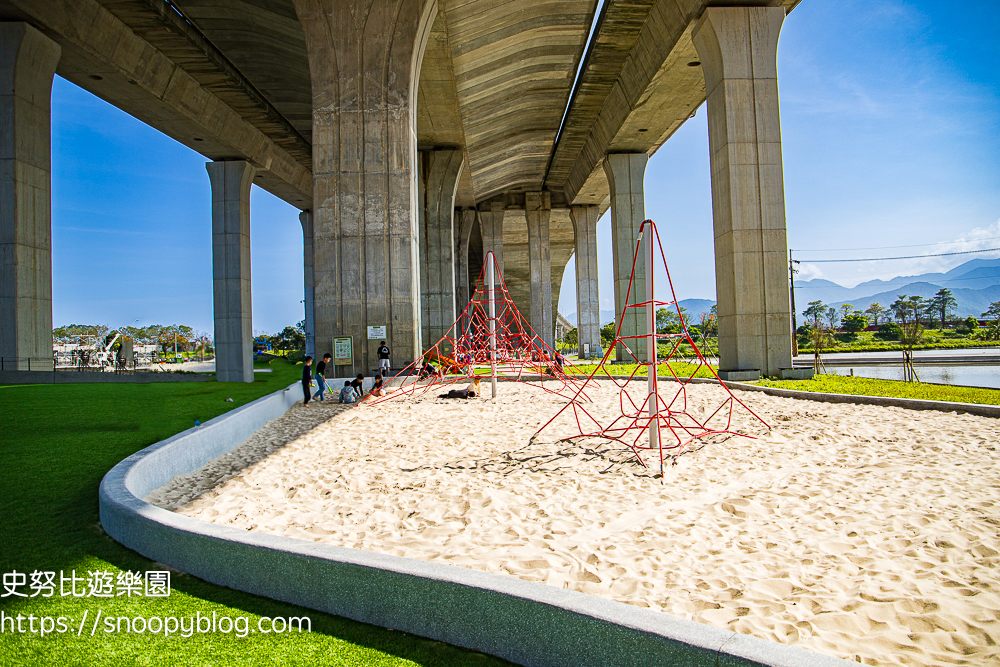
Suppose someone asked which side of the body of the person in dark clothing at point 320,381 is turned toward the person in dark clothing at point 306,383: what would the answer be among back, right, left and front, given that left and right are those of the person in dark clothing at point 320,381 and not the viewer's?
right

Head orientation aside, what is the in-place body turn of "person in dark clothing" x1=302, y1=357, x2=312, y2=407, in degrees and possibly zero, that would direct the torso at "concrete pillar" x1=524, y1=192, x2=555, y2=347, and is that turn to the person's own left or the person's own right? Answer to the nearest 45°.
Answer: approximately 45° to the person's own left

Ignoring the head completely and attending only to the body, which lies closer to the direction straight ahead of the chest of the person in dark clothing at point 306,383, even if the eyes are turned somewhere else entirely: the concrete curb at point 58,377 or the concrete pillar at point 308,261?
the concrete pillar

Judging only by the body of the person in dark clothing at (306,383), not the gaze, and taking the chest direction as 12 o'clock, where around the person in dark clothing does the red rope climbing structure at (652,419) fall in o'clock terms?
The red rope climbing structure is roughly at 2 o'clock from the person in dark clothing.

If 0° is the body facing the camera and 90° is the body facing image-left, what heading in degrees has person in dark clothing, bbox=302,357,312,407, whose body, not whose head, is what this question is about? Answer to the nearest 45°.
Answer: approximately 270°

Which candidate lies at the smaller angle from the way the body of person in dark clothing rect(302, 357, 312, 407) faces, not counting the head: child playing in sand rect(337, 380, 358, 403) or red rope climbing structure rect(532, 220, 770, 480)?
the child playing in sand
